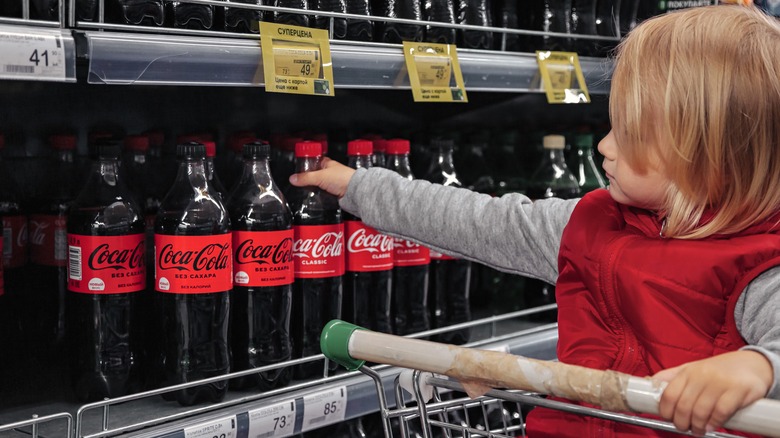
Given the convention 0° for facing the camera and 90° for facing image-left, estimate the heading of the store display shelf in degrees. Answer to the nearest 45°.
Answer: approximately 315°

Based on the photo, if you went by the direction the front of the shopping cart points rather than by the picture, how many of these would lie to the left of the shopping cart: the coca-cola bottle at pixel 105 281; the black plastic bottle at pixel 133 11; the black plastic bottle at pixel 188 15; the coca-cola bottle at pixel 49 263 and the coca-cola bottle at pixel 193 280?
5

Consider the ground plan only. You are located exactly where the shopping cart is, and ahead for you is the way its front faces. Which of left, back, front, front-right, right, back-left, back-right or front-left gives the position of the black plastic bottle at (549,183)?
front-left

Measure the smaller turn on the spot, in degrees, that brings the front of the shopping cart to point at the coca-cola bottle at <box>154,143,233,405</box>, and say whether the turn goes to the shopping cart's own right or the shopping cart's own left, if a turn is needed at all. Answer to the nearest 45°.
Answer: approximately 90° to the shopping cart's own left

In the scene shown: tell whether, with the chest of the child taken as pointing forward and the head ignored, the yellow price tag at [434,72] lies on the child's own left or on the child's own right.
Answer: on the child's own right

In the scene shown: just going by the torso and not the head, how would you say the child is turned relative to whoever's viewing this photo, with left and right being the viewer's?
facing the viewer and to the left of the viewer

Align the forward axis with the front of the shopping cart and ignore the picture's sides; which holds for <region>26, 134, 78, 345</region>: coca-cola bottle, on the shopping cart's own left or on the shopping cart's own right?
on the shopping cart's own left

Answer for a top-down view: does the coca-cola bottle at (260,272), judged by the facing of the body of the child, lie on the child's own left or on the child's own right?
on the child's own right

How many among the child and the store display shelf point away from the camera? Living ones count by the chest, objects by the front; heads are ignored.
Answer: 0

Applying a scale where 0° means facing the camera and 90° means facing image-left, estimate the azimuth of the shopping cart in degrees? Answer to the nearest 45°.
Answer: approximately 225°

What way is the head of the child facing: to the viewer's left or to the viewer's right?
to the viewer's left
